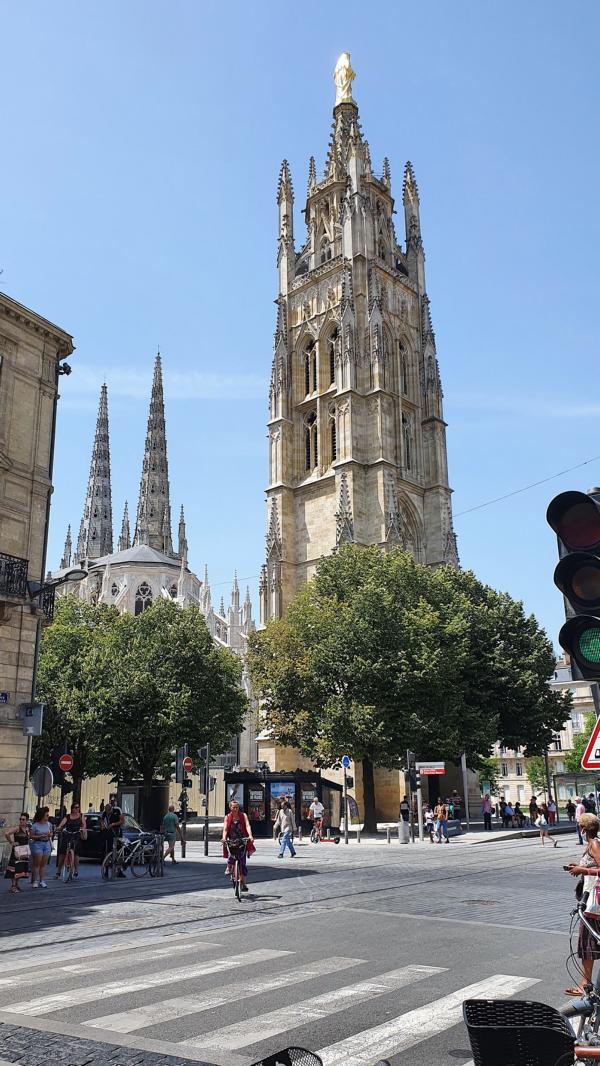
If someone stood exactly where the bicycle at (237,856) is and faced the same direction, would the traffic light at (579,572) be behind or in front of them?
in front

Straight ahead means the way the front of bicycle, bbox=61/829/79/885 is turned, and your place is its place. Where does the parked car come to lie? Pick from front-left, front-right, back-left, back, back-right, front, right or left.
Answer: back

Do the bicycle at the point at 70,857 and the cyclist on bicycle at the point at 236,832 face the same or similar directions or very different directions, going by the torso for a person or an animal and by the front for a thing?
same or similar directions

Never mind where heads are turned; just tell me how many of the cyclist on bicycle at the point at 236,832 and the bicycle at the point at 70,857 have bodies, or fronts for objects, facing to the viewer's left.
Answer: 0

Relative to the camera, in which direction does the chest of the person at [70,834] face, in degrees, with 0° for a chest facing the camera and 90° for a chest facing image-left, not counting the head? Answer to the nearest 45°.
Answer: approximately 0°

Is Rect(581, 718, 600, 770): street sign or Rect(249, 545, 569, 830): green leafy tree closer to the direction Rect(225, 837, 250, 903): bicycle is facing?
the street sign

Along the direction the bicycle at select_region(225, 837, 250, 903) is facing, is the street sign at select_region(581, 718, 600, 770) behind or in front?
in front

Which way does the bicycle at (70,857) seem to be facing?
toward the camera

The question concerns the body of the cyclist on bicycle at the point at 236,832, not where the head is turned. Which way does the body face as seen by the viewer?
toward the camera

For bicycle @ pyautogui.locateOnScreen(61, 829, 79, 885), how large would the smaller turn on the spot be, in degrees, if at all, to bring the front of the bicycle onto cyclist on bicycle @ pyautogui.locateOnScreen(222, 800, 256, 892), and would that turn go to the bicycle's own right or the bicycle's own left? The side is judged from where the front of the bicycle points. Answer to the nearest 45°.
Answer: approximately 45° to the bicycle's own left

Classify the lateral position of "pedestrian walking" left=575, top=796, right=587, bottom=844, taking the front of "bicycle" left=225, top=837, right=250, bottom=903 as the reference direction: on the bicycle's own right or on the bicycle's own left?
on the bicycle's own left

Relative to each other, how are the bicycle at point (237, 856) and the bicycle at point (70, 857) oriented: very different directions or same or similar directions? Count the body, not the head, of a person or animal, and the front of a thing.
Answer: same or similar directions

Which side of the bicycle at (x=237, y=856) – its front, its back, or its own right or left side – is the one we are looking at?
front
